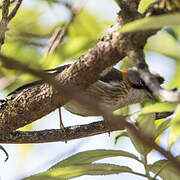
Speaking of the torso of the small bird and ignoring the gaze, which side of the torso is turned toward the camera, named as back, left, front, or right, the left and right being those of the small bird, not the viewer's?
right

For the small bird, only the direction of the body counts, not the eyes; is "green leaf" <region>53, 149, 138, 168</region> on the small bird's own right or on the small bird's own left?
on the small bird's own right

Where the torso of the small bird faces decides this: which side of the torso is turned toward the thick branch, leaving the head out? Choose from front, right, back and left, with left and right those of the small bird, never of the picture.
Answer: right
